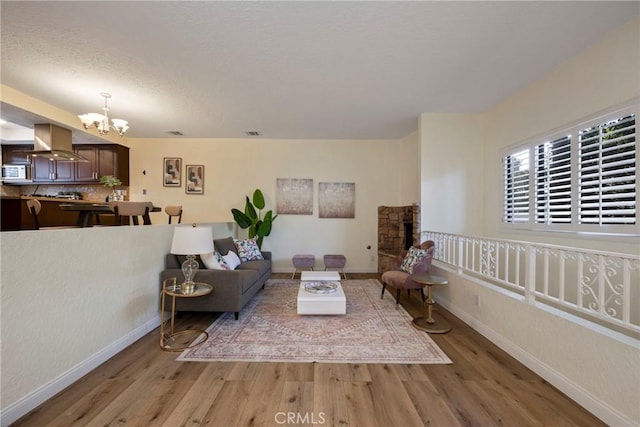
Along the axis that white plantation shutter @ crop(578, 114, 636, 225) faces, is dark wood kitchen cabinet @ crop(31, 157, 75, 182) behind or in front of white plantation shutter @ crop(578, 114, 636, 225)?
in front

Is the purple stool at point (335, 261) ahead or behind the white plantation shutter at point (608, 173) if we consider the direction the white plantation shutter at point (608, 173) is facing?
ahead

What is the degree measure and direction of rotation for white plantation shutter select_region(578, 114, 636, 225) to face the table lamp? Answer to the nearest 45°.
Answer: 0° — it already faces it

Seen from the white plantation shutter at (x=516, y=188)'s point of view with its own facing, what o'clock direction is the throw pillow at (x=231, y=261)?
The throw pillow is roughly at 12 o'clock from the white plantation shutter.

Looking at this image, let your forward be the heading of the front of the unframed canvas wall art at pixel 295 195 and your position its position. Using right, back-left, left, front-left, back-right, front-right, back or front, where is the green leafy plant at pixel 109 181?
right

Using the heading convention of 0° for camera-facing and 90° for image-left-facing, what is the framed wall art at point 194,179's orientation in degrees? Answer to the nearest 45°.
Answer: approximately 0°

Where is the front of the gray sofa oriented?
to the viewer's right

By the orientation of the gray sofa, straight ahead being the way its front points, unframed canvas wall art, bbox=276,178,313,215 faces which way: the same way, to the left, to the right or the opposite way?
to the right

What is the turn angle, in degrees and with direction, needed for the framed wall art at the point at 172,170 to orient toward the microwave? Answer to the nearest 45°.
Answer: approximately 135° to its right

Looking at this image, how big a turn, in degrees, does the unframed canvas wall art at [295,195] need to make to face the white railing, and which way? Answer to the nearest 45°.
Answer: approximately 45° to its left
